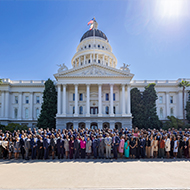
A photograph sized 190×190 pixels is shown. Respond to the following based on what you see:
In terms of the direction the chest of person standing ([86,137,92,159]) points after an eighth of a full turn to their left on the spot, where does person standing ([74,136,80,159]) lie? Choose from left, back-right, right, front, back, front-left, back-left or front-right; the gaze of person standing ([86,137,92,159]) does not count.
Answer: back-right

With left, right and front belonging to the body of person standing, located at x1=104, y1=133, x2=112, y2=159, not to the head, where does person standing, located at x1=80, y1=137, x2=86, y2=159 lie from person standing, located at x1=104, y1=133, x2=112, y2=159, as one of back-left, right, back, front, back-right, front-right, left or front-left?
right

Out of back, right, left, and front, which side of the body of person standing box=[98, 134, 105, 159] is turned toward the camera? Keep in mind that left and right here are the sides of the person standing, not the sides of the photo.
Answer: front

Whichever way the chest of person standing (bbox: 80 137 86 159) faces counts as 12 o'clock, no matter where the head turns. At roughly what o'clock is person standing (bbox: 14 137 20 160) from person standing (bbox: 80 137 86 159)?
person standing (bbox: 14 137 20 160) is roughly at 3 o'clock from person standing (bbox: 80 137 86 159).

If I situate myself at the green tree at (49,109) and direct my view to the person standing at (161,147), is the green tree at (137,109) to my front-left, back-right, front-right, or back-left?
front-left

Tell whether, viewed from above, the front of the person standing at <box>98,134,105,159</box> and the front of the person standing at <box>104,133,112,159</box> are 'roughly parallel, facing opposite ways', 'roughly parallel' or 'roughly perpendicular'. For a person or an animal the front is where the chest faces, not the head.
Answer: roughly parallel

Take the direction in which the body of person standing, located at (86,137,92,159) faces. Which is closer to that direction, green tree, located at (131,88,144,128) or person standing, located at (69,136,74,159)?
the person standing

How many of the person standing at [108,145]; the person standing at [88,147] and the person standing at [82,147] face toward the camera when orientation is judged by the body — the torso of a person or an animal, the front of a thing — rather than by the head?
3

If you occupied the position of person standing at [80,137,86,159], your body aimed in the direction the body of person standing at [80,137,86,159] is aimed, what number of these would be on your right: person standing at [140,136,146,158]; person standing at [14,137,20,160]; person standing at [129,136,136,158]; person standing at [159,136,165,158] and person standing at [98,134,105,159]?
1

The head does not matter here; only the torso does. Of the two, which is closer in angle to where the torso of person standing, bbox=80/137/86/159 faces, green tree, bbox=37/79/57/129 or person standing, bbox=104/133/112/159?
the person standing

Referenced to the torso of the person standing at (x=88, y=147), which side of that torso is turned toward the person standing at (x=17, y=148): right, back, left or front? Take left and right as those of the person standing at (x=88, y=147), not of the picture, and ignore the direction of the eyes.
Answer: right

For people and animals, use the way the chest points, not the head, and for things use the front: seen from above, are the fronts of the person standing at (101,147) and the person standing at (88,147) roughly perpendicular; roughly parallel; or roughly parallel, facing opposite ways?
roughly parallel

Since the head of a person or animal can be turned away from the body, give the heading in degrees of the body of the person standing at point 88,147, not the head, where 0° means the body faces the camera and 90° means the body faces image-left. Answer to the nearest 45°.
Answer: approximately 0°

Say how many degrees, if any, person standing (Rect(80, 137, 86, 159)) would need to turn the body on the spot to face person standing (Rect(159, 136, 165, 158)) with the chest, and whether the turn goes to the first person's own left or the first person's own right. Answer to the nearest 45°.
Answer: approximately 90° to the first person's own left

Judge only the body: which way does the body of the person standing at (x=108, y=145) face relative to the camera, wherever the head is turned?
toward the camera

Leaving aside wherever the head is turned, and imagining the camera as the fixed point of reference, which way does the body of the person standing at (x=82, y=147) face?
toward the camera
